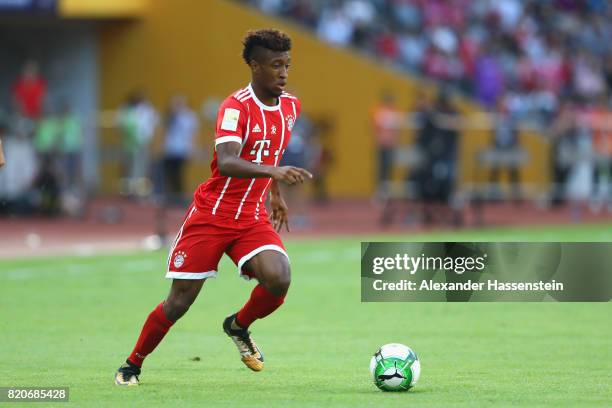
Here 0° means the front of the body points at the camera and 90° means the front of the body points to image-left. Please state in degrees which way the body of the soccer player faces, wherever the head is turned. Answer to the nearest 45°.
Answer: approximately 315°

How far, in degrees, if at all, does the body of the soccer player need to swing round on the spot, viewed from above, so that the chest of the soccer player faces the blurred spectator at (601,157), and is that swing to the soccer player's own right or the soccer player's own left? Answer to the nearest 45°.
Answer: approximately 90° to the soccer player's own left

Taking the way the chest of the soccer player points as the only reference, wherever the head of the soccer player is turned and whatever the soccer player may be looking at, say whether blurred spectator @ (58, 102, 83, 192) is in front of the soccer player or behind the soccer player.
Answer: behind

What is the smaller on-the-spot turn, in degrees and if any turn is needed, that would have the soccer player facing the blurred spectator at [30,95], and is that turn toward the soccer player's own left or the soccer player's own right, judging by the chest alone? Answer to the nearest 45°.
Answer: approximately 135° to the soccer player's own left

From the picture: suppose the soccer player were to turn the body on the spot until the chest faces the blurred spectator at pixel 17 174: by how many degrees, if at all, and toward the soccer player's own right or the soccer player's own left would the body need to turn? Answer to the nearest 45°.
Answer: approximately 135° to the soccer player's own left

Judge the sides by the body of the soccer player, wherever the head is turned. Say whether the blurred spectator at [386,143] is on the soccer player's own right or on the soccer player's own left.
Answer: on the soccer player's own left

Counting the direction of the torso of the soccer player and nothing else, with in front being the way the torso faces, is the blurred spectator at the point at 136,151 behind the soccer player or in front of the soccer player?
behind

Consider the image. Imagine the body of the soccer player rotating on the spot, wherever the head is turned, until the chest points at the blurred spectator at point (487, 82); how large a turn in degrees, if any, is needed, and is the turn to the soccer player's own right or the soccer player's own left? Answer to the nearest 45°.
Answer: approximately 135° to the soccer player's own left

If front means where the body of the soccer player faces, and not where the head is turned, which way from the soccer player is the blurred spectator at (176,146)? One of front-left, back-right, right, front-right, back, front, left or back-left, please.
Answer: back-left
